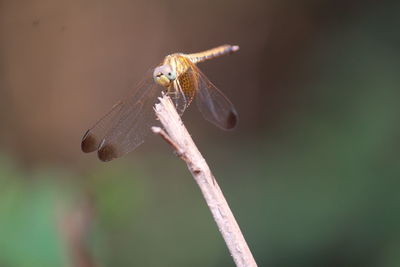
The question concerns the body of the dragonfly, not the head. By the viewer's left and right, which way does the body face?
facing the viewer and to the left of the viewer
